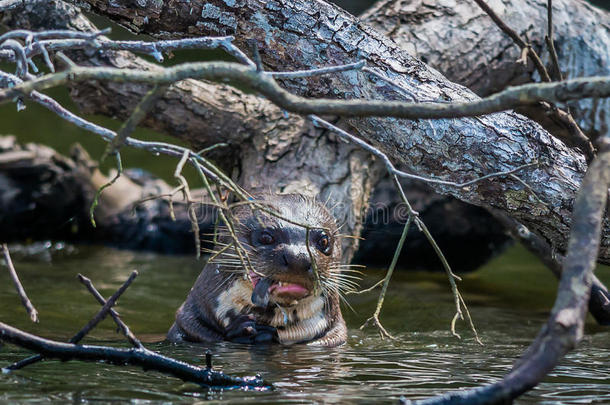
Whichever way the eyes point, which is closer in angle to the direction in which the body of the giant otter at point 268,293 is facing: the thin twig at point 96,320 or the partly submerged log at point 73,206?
the thin twig

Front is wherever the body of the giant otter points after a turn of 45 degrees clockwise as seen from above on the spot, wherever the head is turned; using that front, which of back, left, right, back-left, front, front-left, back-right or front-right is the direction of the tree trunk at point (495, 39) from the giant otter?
back

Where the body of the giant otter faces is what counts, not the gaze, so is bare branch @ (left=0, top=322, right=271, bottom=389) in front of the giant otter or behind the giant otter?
in front

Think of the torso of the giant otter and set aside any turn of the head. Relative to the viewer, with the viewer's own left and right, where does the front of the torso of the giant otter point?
facing the viewer
